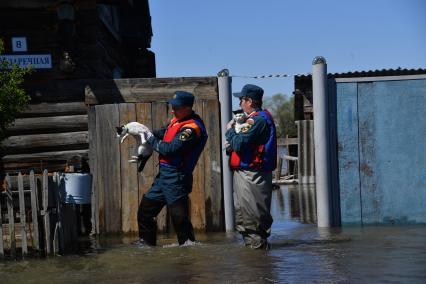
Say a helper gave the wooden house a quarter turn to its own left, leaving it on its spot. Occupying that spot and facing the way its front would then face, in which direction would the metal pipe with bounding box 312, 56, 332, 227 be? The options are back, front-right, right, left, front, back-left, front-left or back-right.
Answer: front-right

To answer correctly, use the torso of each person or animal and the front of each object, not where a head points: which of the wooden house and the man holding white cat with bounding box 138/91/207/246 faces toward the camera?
the wooden house

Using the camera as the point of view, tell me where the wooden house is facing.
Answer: facing the viewer

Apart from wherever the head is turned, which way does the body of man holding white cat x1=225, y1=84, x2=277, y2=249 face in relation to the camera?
to the viewer's left

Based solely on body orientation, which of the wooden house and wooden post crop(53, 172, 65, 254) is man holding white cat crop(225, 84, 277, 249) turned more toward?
the wooden post

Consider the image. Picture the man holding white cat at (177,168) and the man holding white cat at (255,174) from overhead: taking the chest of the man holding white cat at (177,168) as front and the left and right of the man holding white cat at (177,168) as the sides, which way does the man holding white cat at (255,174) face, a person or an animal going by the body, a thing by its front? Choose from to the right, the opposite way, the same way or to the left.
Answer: the same way

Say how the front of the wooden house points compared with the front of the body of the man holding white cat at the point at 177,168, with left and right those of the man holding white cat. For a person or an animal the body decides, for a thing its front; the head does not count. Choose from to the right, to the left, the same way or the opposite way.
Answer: to the left

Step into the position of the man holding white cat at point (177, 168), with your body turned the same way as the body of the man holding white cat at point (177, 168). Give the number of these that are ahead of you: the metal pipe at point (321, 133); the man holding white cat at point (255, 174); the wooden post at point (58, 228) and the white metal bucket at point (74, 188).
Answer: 2

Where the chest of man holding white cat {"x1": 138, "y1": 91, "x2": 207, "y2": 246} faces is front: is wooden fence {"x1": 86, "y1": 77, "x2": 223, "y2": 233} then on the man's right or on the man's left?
on the man's right

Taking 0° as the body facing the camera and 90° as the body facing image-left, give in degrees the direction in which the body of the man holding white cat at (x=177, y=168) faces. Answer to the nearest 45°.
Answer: approximately 90°

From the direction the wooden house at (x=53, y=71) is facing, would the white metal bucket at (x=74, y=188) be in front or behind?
in front

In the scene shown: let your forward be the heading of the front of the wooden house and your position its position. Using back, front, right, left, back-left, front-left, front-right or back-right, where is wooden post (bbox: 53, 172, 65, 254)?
front

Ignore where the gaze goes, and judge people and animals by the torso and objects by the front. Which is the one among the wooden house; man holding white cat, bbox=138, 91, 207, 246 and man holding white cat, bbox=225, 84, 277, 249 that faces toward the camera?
the wooden house

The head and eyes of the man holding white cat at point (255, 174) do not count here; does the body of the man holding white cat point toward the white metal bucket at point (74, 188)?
yes
